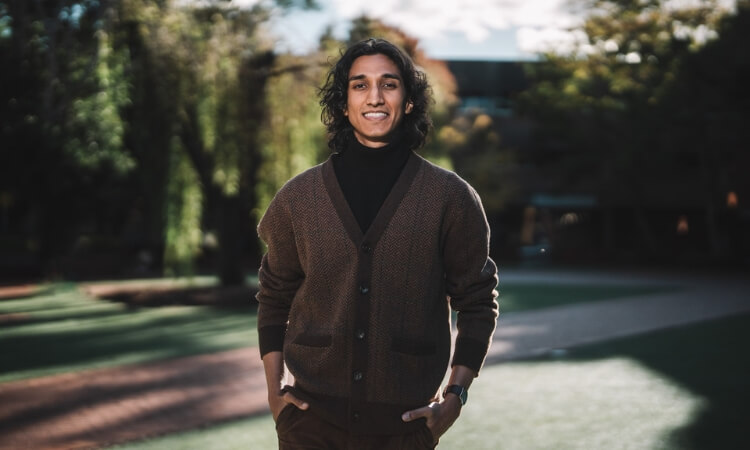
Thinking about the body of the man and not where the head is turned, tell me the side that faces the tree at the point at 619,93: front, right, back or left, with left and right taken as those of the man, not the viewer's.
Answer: back

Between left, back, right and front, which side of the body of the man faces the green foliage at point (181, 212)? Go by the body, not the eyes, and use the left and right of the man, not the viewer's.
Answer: back

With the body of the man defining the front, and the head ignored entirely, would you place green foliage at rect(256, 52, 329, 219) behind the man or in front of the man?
behind

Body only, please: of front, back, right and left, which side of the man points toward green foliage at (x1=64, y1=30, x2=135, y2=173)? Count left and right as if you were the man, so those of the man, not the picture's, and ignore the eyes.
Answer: back

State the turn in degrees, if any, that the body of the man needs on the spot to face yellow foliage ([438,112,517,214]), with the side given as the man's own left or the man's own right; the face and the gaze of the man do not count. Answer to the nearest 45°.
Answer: approximately 180°

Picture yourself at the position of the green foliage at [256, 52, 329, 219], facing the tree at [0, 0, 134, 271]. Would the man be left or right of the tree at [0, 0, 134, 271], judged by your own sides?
left

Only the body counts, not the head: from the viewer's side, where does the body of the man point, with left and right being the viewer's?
facing the viewer

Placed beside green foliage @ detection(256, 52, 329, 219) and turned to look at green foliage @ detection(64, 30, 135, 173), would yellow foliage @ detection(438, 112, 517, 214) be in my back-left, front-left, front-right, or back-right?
back-right

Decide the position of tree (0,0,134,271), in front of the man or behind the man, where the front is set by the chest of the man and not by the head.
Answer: behind
